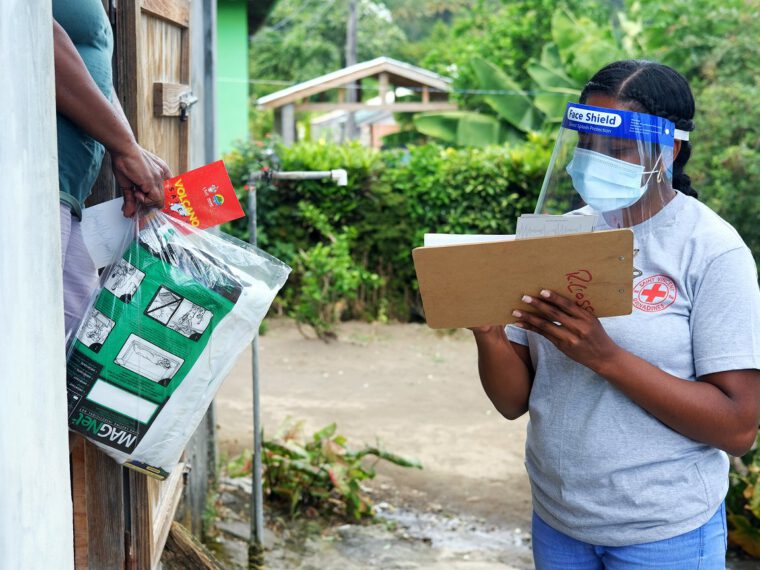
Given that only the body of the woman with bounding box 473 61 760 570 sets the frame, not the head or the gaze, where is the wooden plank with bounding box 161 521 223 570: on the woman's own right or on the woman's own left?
on the woman's own right

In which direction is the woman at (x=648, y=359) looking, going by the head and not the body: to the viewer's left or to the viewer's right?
to the viewer's left

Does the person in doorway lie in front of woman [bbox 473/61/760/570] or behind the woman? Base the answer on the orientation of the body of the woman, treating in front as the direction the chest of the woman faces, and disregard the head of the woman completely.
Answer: in front

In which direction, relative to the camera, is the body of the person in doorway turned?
to the viewer's right

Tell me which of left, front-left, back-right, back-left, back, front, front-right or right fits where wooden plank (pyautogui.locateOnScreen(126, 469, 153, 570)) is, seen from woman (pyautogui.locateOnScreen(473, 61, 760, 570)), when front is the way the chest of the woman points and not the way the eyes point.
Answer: front-right

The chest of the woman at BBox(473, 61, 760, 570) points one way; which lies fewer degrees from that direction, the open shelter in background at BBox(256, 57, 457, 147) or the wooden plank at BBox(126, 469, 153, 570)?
the wooden plank

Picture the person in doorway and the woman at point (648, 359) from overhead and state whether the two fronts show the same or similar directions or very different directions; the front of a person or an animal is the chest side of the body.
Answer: very different directions
